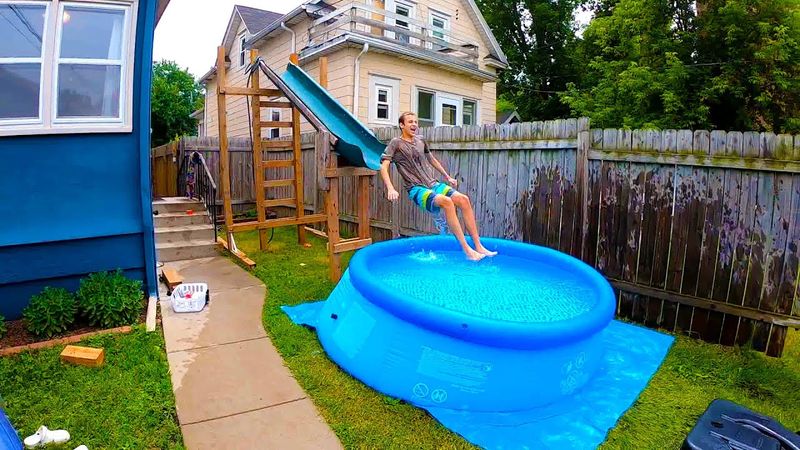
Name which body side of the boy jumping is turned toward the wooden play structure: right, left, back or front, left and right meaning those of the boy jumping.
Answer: back

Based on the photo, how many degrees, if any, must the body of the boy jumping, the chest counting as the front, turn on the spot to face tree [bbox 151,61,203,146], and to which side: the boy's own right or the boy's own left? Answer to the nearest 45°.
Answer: approximately 180°

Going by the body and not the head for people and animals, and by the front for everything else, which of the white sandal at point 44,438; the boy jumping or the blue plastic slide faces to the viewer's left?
the white sandal

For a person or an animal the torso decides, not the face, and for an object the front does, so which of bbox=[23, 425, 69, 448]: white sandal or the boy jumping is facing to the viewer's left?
the white sandal

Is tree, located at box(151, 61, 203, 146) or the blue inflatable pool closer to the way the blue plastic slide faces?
the blue inflatable pool

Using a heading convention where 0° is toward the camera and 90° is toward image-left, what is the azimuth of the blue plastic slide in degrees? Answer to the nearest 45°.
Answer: approximately 315°

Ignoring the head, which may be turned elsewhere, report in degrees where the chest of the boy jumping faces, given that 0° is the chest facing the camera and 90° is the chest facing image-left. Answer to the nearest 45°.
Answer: approximately 315°

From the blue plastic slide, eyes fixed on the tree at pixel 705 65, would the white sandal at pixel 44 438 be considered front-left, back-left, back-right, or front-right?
back-right

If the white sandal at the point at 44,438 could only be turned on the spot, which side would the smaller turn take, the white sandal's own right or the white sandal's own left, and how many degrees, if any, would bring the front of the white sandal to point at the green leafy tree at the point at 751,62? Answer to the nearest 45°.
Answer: approximately 180°

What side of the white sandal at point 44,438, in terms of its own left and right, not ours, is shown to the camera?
left

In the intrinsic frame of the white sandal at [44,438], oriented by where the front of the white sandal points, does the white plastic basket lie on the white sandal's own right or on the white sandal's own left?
on the white sandal's own right

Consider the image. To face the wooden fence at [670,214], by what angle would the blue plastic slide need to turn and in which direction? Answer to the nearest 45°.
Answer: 0° — it already faces it

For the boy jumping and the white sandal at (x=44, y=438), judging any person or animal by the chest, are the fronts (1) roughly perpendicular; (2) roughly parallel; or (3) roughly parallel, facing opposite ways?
roughly perpendicular
